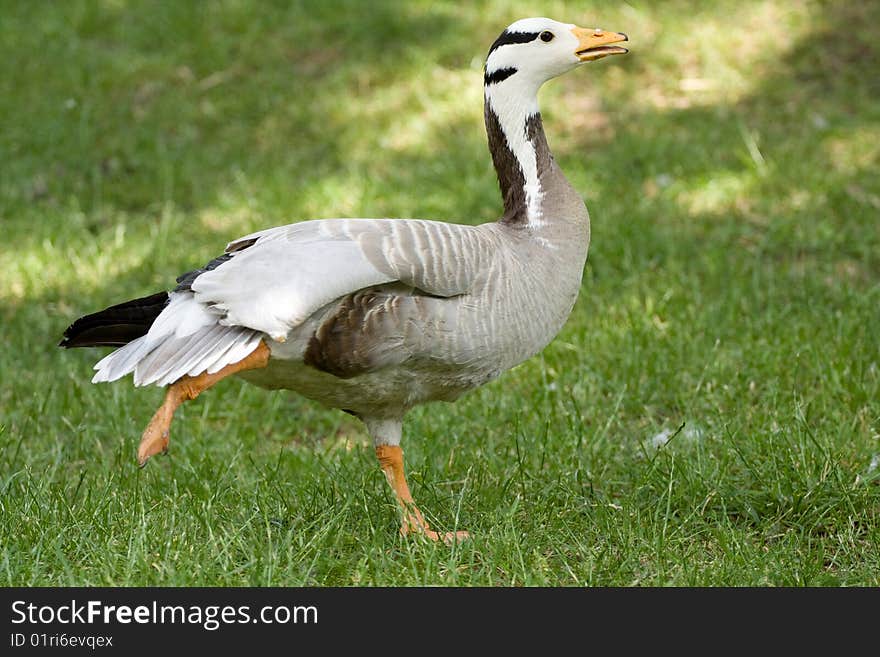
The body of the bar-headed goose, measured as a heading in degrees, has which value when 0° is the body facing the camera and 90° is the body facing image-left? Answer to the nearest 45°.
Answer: approximately 270°
